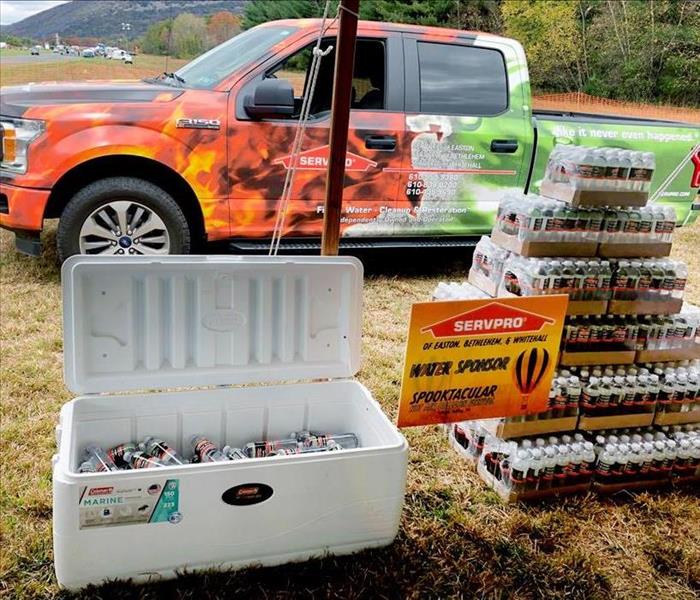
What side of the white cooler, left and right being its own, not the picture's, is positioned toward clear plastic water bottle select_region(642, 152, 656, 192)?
left

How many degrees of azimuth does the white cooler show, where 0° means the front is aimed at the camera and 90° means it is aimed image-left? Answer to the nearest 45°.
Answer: approximately 0°

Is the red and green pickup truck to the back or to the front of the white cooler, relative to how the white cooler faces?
to the back

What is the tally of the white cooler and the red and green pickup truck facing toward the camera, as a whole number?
1

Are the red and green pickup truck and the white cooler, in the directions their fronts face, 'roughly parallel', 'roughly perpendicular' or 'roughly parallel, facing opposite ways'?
roughly perpendicular

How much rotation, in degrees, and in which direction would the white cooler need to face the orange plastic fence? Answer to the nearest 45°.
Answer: approximately 135° to its left

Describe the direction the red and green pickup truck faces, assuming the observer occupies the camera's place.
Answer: facing to the left of the viewer
